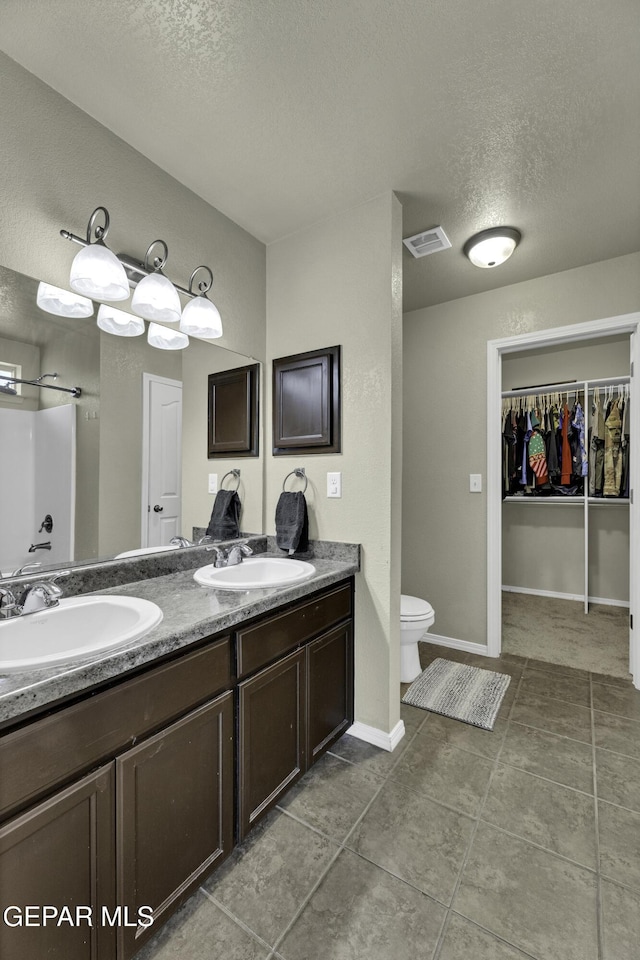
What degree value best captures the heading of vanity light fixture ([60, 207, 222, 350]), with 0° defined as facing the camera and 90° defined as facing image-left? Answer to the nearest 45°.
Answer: approximately 315°

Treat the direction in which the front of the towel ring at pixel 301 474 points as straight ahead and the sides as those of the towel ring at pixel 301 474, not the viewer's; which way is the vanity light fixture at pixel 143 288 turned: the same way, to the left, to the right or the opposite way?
to the left

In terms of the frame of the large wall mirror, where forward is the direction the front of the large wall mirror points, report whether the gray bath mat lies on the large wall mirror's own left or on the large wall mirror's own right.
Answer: on the large wall mirror's own left

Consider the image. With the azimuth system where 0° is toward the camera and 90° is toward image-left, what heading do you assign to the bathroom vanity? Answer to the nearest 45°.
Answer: approximately 315°

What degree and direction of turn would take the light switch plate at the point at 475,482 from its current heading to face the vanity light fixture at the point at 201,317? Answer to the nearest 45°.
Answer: approximately 45° to its right

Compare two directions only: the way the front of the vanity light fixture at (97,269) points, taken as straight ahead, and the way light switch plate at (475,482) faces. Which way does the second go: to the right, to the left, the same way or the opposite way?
to the right

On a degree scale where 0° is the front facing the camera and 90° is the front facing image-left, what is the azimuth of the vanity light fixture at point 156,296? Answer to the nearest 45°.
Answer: approximately 315°
